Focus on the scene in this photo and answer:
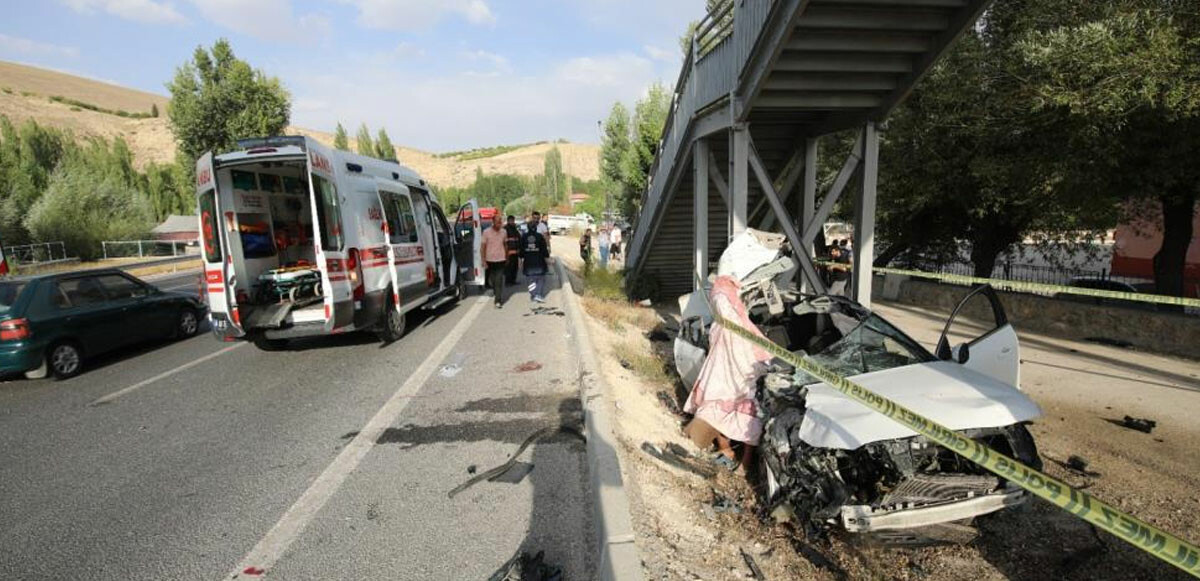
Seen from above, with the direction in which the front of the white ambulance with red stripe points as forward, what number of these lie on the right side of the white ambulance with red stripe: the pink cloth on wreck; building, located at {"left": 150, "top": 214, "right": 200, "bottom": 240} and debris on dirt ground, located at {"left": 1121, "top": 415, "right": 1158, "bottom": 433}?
2

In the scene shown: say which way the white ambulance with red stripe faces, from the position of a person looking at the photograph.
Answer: facing away from the viewer and to the right of the viewer

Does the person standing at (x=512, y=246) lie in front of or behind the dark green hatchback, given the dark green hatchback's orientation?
in front

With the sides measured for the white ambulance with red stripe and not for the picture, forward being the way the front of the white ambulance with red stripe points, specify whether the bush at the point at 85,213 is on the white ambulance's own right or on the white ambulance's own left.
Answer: on the white ambulance's own left

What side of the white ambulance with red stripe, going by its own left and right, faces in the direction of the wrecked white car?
right

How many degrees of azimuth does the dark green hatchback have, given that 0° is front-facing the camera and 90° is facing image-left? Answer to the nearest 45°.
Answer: approximately 225°

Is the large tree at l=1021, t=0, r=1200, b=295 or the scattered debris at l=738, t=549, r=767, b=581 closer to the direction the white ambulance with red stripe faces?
the large tree

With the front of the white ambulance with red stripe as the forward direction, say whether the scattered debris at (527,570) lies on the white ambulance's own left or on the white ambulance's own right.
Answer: on the white ambulance's own right

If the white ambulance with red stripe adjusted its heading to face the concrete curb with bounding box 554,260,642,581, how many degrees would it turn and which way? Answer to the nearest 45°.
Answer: approximately 135° to its right
